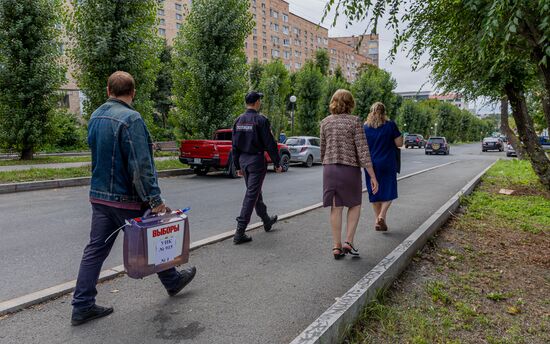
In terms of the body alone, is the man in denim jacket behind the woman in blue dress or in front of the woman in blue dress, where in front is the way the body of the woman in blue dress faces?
behind

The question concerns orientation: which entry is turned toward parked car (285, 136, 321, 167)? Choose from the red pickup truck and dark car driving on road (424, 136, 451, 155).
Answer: the red pickup truck

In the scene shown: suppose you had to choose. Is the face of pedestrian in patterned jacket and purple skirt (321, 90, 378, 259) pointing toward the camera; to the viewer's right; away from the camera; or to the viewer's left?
away from the camera

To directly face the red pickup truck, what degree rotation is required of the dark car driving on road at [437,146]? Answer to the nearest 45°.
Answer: approximately 180°

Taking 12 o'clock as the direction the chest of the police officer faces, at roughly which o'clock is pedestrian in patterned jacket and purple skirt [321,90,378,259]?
The pedestrian in patterned jacket and purple skirt is roughly at 3 o'clock from the police officer.

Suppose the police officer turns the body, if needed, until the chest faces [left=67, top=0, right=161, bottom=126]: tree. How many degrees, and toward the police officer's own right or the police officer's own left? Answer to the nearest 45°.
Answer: approximately 90° to the police officer's own left

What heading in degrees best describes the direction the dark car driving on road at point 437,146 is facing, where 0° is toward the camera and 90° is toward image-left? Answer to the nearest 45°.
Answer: approximately 180°

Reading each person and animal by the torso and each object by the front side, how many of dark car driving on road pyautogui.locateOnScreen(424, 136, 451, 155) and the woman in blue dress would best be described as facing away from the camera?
2
